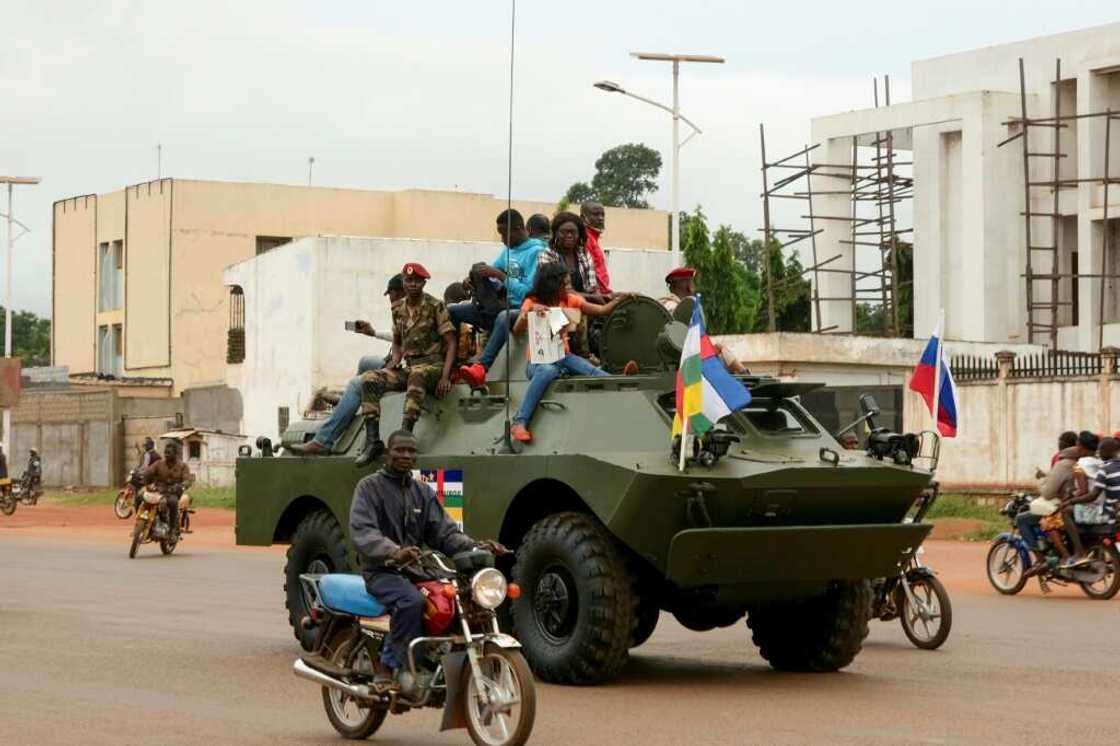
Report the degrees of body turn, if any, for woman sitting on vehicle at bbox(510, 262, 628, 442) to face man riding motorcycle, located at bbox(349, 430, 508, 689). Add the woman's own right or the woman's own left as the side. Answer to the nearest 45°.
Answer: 0° — they already face them

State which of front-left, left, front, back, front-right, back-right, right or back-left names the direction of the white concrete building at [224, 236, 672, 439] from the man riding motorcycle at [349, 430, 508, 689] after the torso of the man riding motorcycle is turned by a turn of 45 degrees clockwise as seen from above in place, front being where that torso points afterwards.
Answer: back

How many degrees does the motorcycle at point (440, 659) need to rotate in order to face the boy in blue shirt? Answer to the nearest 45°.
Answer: approximately 135° to its left

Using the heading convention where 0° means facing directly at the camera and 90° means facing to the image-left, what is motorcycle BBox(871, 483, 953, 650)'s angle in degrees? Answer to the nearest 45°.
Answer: approximately 315°

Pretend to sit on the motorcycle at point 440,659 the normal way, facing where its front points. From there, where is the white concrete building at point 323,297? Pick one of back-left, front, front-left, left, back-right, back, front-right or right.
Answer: back-left

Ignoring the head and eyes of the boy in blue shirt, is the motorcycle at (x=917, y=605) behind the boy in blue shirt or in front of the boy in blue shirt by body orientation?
behind

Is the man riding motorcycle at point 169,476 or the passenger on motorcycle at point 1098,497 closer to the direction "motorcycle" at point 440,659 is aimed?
the passenger on motorcycle

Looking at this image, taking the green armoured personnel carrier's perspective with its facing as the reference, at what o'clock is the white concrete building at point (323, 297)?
The white concrete building is roughly at 7 o'clock from the green armoured personnel carrier.
